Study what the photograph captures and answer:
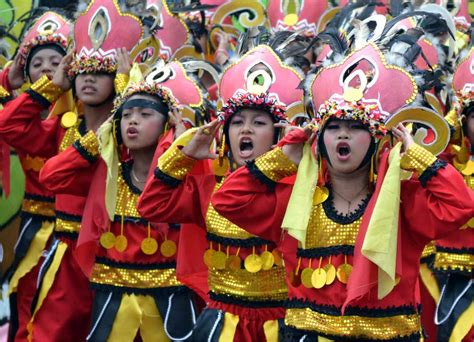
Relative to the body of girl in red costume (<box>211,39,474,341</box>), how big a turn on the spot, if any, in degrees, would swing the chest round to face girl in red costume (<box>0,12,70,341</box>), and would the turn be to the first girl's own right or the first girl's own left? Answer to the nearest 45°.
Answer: approximately 135° to the first girl's own right

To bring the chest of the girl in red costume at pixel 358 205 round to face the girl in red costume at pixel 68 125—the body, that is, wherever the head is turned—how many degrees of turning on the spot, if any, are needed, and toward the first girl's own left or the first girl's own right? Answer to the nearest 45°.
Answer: approximately 135° to the first girl's own right

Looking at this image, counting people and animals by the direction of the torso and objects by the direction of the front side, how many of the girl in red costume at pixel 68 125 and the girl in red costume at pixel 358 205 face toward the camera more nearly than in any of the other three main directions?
2

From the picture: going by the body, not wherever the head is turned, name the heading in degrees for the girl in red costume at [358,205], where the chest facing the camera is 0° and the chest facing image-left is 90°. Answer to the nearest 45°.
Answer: approximately 0°
